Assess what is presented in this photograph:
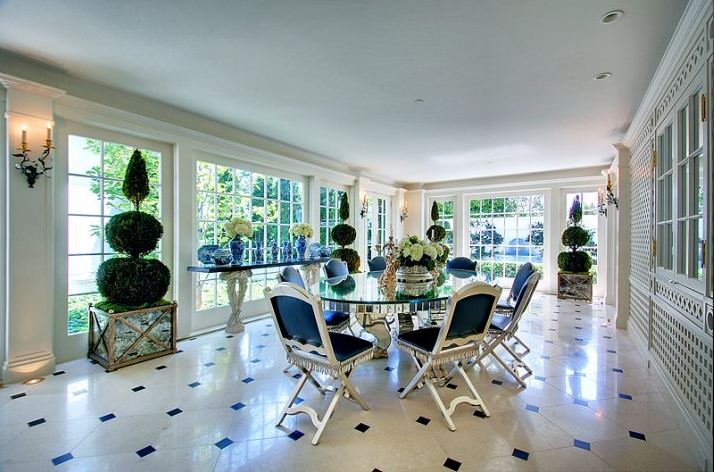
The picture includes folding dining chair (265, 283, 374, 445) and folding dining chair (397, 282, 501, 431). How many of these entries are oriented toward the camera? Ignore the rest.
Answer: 0

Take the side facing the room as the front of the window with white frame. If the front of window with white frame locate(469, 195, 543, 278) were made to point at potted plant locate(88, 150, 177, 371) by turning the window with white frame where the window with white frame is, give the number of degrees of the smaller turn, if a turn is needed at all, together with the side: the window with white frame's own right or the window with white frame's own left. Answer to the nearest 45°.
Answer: approximately 45° to the window with white frame's own right

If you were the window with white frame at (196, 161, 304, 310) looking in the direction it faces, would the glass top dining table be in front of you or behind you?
in front

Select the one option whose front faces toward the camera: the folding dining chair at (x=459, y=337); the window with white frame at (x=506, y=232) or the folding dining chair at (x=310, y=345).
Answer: the window with white frame

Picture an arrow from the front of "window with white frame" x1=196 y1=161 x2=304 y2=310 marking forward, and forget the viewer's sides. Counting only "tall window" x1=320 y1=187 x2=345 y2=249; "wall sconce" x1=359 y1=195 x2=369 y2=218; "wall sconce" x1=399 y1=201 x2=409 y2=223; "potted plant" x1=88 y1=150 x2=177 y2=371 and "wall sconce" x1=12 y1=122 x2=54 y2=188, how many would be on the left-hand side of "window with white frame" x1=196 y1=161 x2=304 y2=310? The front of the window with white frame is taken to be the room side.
3

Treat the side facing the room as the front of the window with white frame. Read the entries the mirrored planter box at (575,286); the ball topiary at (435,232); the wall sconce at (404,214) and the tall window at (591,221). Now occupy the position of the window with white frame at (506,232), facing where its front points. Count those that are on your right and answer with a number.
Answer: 2

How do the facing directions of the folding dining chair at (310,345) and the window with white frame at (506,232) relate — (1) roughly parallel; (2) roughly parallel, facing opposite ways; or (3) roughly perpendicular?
roughly parallel, facing opposite ways

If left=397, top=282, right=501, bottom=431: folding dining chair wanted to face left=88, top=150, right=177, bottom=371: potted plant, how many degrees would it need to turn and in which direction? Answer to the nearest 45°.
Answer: approximately 45° to its left

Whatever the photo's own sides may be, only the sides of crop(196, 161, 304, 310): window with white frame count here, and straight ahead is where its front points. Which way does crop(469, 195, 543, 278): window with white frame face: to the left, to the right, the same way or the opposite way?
to the right

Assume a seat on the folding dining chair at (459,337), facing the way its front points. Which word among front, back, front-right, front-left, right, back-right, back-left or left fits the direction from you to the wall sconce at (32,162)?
front-left

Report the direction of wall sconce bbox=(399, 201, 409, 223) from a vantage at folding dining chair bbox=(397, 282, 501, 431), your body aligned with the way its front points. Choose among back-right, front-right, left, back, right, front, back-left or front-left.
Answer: front-right

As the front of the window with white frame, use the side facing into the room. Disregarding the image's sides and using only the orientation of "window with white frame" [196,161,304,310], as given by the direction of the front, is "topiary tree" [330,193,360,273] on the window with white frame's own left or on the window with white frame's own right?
on the window with white frame's own left

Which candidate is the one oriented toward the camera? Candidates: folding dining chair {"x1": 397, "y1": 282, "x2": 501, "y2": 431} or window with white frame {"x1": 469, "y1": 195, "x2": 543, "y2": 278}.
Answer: the window with white frame

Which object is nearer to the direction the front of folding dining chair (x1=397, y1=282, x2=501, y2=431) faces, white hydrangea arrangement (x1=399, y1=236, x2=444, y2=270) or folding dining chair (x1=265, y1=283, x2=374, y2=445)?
the white hydrangea arrangement

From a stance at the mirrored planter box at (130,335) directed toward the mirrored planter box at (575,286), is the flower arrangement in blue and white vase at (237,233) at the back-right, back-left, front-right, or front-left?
front-left

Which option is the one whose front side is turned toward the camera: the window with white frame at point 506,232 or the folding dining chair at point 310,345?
the window with white frame

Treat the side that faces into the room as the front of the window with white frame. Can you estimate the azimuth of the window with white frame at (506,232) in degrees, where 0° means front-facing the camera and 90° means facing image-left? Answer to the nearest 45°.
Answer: approximately 0°

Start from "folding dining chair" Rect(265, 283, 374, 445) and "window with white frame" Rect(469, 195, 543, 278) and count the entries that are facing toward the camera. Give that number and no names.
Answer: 1

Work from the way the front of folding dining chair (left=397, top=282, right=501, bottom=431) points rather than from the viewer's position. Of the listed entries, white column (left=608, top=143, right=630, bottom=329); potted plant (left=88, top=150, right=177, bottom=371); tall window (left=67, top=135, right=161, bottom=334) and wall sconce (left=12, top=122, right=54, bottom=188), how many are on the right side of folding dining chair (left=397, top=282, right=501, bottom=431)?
1

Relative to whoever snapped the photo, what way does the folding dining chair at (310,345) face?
facing away from the viewer and to the right of the viewer

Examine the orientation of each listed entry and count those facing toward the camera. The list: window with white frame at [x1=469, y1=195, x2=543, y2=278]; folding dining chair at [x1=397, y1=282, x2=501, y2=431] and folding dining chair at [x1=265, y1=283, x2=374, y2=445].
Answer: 1

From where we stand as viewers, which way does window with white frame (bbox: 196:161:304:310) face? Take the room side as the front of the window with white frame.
facing the viewer and to the right of the viewer

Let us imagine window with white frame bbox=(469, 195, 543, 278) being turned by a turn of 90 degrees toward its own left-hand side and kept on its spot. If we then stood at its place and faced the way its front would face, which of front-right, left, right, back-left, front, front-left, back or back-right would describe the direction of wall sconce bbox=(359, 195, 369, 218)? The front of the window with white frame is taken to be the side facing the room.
back-right
